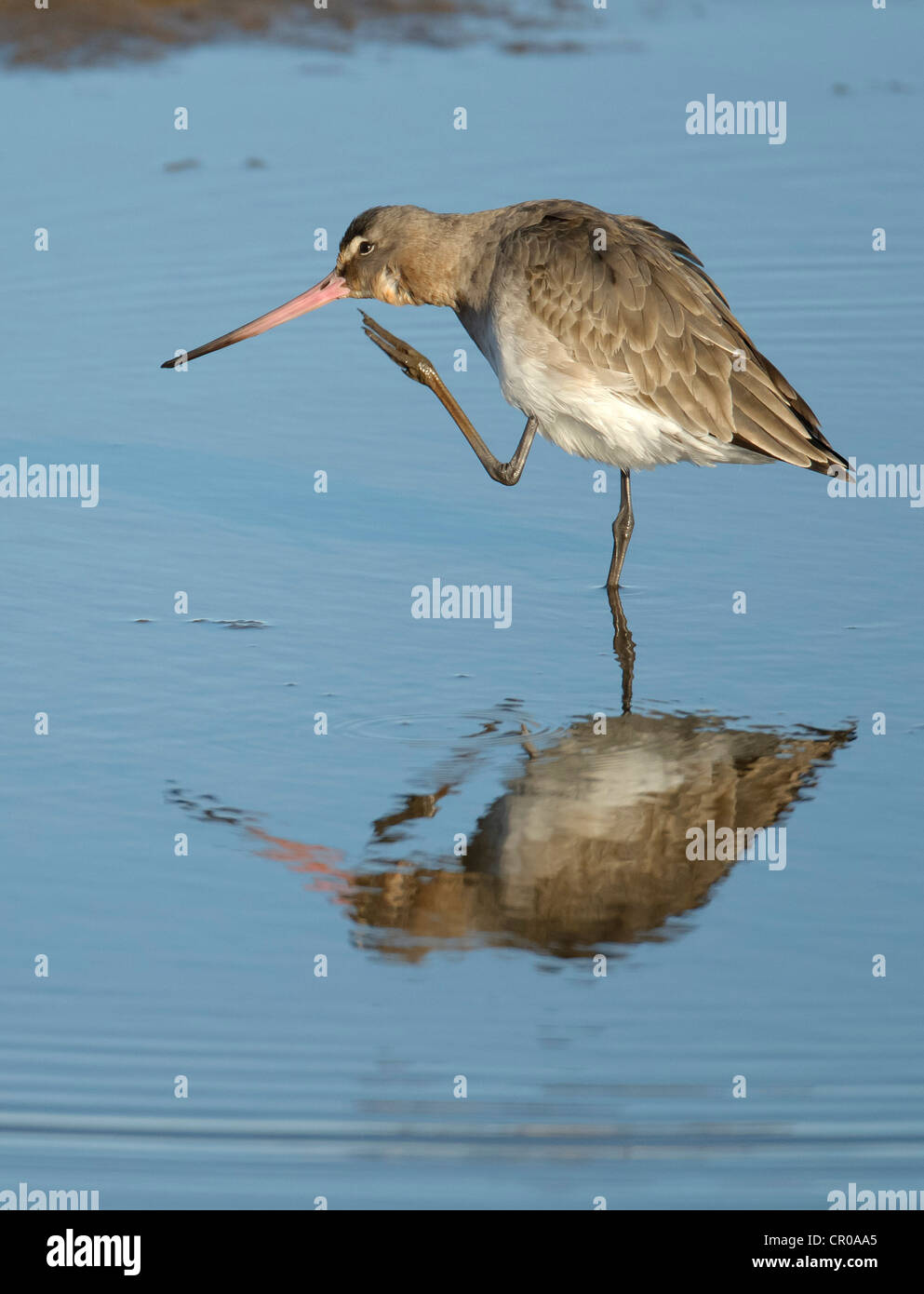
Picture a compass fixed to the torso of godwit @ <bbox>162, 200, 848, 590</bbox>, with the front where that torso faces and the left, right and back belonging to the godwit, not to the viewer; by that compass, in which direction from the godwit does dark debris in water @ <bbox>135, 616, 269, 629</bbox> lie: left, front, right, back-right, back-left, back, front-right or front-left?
front

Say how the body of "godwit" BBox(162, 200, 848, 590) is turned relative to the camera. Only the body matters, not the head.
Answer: to the viewer's left
